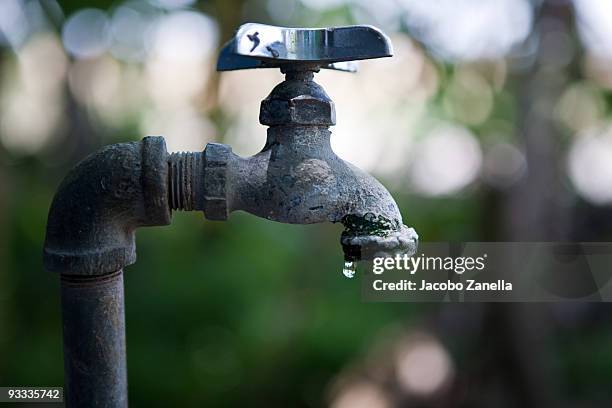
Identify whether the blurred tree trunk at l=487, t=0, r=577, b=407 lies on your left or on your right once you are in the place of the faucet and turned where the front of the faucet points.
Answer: on your left

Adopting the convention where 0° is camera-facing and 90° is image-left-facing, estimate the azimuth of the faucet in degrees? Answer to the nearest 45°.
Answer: approximately 270°
